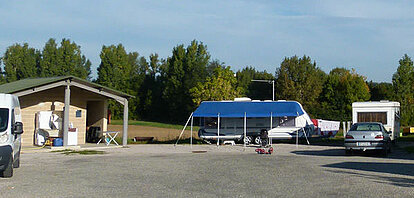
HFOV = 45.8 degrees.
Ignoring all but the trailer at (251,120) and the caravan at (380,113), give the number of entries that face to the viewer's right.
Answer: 1

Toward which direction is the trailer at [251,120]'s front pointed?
to the viewer's right

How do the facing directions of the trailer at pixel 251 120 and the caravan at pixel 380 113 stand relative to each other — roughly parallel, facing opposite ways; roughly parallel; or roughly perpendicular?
roughly perpendicular

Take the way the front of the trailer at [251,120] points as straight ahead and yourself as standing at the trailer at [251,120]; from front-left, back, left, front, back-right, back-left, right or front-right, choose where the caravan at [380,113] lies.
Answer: front

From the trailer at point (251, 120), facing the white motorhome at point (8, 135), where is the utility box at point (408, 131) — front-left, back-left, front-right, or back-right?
back-left

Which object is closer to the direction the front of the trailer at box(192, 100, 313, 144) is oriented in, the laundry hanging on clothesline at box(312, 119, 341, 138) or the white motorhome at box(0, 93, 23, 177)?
the laundry hanging on clothesline

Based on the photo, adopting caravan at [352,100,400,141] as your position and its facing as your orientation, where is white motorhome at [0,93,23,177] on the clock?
The white motorhome is roughly at 1 o'clock from the caravan.

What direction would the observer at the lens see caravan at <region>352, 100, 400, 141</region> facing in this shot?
facing the viewer

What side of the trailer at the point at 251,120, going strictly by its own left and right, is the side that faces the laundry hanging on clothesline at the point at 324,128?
front
